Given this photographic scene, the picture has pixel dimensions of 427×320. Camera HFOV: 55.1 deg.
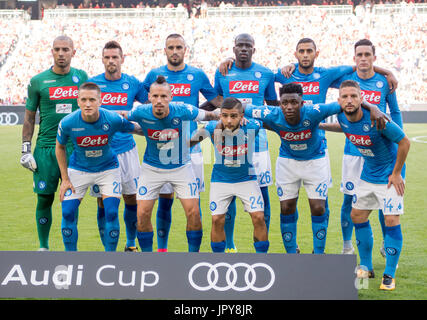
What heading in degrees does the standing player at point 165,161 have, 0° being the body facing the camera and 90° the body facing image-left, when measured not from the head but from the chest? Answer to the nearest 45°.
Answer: approximately 0°

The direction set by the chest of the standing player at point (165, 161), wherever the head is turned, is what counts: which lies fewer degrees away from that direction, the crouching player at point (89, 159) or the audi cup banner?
the audi cup banner

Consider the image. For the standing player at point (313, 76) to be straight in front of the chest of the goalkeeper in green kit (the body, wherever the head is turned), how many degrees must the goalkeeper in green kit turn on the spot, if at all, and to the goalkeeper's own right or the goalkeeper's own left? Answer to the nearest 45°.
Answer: approximately 90° to the goalkeeper's own left

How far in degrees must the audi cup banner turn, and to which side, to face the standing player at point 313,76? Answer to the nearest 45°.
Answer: approximately 135° to its left

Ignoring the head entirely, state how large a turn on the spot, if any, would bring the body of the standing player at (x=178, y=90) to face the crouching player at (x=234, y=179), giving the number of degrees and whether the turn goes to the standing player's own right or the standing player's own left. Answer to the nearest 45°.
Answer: approximately 45° to the standing player's own left

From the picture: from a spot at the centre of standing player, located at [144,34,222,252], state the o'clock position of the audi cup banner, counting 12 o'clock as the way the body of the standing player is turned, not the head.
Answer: The audi cup banner is roughly at 12 o'clock from the standing player.

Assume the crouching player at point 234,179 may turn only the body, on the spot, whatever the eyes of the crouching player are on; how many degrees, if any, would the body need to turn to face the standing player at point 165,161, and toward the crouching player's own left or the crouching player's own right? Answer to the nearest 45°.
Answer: approximately 90° to the crouching player's own right

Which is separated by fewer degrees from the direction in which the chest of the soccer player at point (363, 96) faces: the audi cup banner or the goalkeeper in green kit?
the audi cup banner
